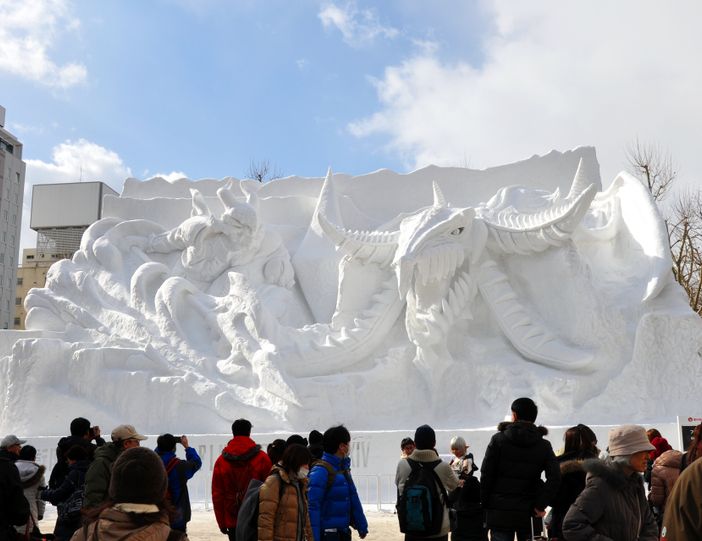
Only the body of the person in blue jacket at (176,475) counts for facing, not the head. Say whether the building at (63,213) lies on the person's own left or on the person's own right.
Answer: on the person's own left

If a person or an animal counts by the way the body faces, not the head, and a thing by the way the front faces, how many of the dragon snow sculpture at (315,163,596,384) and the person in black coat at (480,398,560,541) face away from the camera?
1

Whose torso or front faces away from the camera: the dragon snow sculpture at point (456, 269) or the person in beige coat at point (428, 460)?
the person in beige coat

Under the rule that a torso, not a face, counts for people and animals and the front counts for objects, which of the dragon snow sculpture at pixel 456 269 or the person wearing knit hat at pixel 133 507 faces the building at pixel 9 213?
the person wearing knit hat

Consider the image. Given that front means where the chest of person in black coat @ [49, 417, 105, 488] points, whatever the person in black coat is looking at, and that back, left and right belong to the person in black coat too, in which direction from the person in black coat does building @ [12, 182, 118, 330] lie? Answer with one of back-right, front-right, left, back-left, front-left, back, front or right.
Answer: front-left

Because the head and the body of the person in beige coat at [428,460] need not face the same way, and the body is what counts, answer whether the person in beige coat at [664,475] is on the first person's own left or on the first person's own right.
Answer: on the first person's own right

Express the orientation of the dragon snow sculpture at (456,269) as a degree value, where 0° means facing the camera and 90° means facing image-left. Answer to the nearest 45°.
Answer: approximately 45°

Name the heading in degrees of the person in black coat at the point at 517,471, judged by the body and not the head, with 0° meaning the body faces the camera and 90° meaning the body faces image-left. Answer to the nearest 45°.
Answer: approximately 180°

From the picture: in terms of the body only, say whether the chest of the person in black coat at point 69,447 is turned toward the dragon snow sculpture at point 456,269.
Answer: yes

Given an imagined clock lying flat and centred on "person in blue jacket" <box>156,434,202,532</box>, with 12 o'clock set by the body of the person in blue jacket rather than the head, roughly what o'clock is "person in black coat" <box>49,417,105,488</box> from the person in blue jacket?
The person in black coat is roughly at 9 o'clock from the person in blue jacket.

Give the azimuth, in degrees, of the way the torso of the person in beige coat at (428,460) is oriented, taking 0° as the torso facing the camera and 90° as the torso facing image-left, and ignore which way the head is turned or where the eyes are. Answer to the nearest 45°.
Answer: approximately 180°

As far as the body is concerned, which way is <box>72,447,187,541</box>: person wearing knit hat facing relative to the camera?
away from the camera

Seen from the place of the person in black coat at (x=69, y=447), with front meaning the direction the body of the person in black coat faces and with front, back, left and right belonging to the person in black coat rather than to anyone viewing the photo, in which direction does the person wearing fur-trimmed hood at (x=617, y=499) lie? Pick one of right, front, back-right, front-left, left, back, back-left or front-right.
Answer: right
